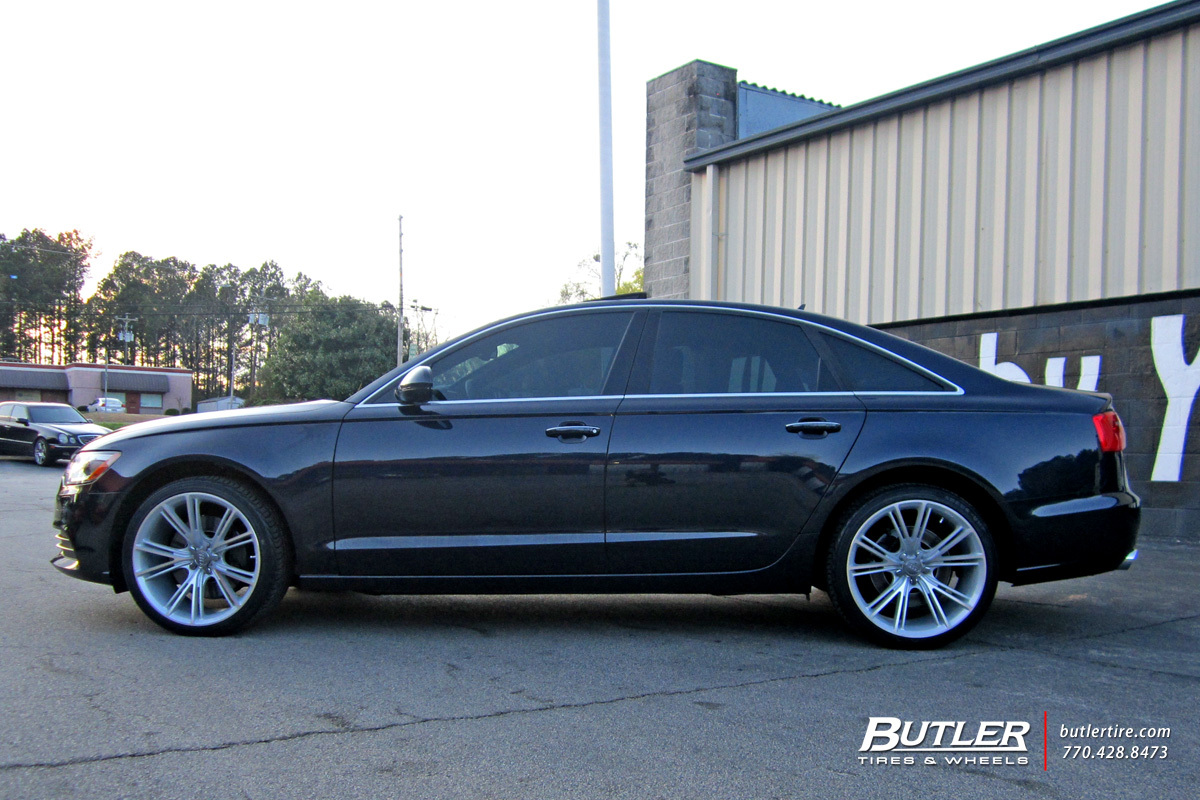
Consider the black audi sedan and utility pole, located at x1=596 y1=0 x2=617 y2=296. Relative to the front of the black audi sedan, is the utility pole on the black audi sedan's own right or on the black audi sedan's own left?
on the black audi sedan's own right

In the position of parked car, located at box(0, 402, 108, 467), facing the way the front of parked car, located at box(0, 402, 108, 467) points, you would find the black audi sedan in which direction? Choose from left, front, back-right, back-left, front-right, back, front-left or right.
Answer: front-right

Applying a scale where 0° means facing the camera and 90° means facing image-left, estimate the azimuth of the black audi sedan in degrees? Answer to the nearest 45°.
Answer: approximately 90°

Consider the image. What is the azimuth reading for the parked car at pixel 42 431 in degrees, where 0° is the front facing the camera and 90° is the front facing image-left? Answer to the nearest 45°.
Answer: approximately 315°

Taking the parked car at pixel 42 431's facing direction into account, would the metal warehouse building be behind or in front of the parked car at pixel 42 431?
in front

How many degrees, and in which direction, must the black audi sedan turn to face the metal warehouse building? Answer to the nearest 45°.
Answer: approximately 135° to its right

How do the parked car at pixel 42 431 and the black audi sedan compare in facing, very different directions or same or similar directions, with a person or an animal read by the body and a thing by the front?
very different directions

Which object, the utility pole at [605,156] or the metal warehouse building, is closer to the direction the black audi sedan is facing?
the utility pole

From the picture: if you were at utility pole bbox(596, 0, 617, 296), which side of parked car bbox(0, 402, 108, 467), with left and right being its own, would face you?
front

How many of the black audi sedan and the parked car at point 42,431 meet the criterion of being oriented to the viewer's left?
1
